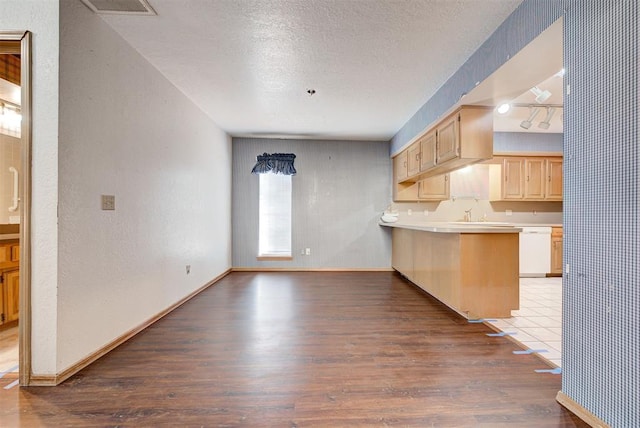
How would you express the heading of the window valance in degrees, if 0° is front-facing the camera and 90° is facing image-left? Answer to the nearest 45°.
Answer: approximately 0°

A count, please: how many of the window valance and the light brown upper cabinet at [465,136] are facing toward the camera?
1

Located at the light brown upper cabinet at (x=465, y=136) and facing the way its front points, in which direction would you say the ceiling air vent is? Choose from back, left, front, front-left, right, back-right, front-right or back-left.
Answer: front-left

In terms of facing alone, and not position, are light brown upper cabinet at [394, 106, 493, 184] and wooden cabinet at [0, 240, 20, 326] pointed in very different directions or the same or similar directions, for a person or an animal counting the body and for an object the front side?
very different directions

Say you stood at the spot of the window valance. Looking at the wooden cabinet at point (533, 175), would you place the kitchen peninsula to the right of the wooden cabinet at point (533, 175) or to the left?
right

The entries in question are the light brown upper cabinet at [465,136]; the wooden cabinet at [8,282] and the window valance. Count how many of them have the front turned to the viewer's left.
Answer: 1

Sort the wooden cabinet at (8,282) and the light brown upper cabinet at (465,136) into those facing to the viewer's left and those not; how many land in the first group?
1

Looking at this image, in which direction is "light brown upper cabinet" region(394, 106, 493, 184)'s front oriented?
to the viewer's left

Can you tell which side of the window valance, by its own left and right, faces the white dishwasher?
left

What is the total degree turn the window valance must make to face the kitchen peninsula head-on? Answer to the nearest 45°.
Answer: approximately 45° to its left

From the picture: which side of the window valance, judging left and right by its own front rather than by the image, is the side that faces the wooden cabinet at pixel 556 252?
left

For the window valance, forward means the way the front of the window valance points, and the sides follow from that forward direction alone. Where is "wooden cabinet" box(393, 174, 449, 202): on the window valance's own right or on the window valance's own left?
on the window valance's own left

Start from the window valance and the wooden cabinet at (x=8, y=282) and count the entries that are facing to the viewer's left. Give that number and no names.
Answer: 0
